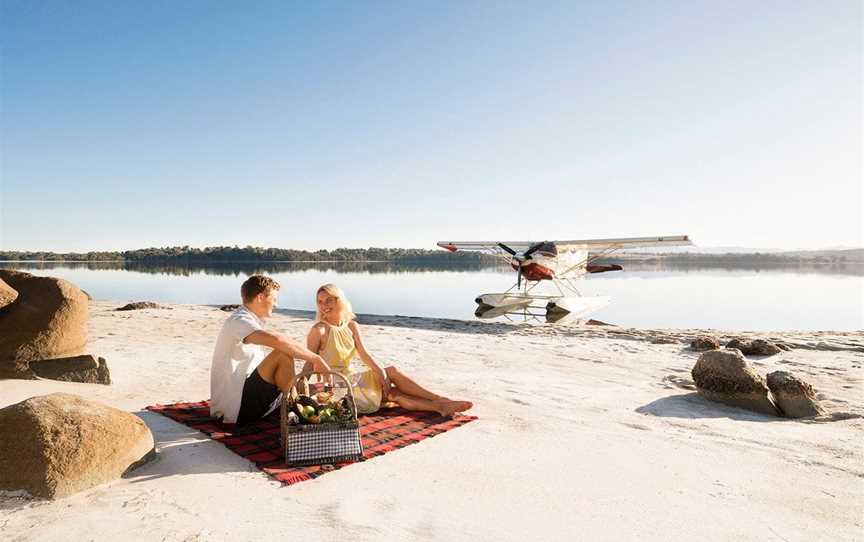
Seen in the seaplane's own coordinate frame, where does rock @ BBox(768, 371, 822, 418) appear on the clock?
The rock is roughly at 10 o'clock from the seaplane.

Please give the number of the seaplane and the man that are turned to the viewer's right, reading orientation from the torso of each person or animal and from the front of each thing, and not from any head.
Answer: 1

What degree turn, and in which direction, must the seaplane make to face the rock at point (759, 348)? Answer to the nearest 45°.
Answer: approximately 45° to its left

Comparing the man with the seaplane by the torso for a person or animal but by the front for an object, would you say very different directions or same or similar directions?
very different directions

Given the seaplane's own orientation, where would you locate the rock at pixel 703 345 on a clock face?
The rock is roughly at 10 o'clock from the seaplane.

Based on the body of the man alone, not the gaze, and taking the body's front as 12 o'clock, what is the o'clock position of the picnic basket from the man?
The picnic basket is roughly at 2 o'clock from the man.

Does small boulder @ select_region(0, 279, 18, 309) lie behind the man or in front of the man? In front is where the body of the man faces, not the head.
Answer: behind

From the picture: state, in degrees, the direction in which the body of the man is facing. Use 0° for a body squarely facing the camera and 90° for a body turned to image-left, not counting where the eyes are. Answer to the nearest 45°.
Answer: approximately 270°

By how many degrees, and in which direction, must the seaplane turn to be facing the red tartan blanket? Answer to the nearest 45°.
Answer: approximately 45° to its left
